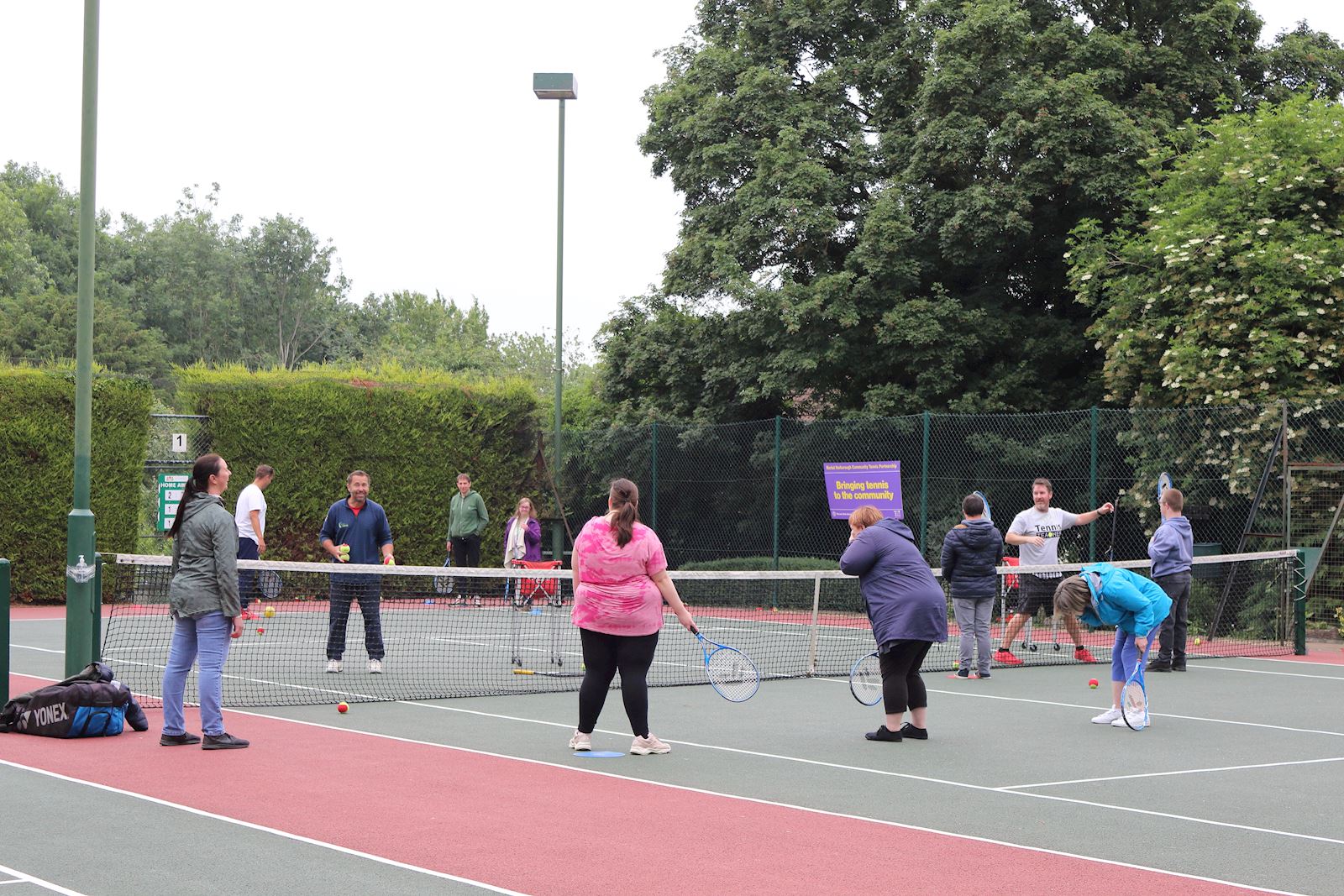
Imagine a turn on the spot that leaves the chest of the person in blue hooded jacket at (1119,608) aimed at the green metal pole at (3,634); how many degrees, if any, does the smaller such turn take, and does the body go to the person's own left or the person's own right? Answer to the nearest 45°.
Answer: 0° — they already face it

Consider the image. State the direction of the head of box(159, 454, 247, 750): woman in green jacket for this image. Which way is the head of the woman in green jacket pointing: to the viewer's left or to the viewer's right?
to the viewer's right

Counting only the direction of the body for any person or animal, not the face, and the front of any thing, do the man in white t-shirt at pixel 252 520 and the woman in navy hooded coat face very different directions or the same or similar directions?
very different directions

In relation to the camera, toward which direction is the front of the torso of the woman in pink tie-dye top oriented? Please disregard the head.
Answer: away from the camera

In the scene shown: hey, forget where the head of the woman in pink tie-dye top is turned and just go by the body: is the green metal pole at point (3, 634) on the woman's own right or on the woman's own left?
on the woman's own left

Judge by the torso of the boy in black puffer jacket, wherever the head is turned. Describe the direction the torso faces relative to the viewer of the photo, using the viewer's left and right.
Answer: facing away from the viewer

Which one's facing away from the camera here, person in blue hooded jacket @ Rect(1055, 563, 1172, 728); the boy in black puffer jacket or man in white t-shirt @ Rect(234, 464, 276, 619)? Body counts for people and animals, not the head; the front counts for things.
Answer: the boy in black puffer jacket

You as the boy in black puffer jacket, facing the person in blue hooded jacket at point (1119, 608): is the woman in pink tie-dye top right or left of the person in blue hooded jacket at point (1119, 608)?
right

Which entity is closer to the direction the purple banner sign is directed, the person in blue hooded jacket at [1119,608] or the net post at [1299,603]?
the person in blue hooded jacket

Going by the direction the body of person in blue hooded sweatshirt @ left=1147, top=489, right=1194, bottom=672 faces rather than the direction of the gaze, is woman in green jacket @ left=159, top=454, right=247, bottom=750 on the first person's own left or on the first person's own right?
on the first person's own left

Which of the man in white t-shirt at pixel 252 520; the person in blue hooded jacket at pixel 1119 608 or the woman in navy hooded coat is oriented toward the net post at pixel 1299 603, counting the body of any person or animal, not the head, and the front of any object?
the man in white t-shirt

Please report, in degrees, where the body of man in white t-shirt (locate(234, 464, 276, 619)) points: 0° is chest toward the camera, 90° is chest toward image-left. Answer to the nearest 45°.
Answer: approximately 270°

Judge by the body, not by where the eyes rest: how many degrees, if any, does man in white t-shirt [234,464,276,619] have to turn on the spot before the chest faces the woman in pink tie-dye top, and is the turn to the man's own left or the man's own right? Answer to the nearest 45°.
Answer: approximately 90° to the man's own right

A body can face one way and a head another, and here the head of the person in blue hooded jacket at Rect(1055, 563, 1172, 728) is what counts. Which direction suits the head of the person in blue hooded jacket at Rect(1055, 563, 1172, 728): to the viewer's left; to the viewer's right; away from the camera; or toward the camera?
to the viewer's left

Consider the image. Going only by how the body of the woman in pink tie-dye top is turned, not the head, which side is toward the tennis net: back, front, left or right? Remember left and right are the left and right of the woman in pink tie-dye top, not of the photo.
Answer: front
